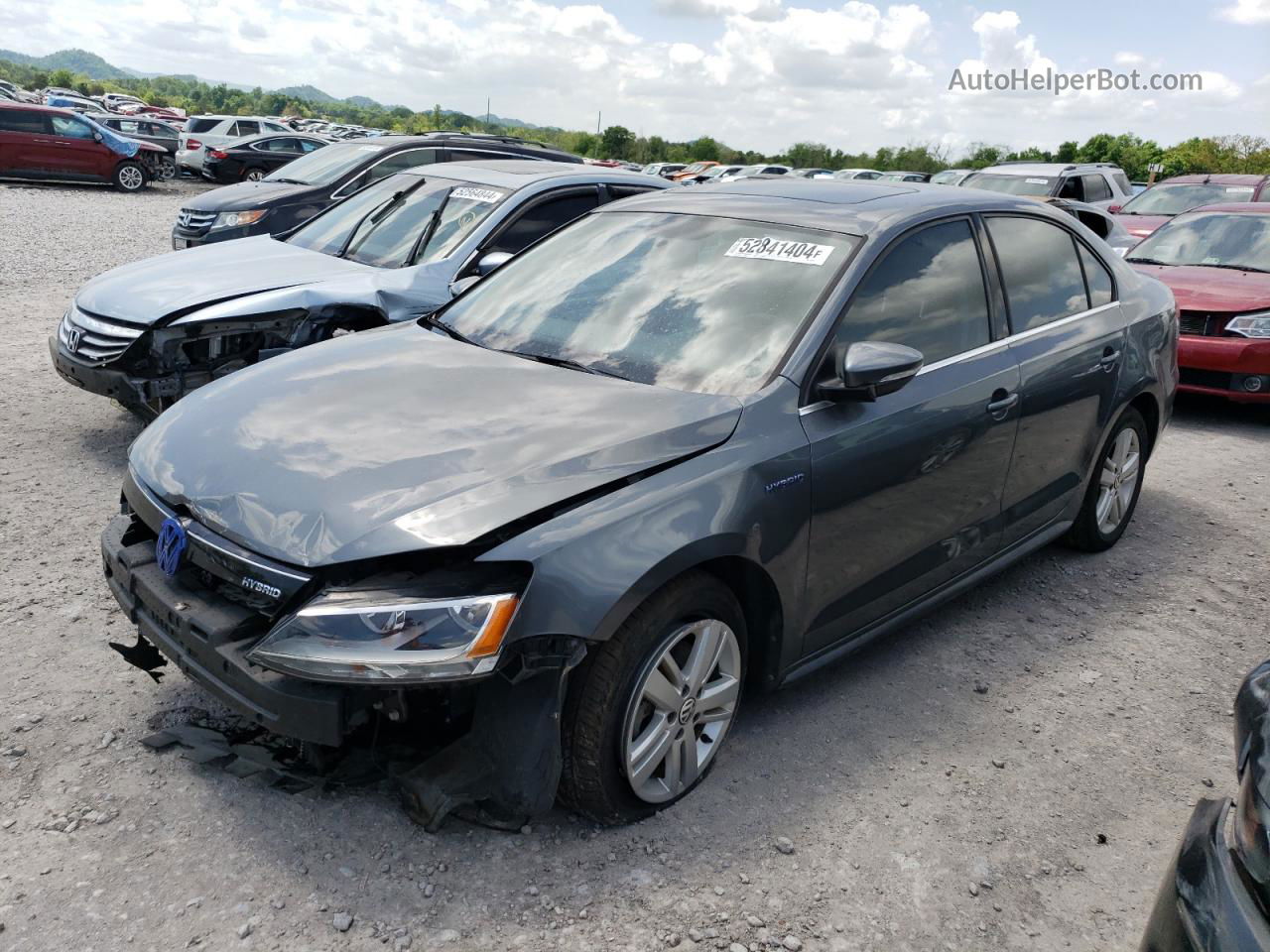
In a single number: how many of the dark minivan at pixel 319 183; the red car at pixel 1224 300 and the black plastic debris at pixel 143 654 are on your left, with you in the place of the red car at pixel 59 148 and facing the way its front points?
0

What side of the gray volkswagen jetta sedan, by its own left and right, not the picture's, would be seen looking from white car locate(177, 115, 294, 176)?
right

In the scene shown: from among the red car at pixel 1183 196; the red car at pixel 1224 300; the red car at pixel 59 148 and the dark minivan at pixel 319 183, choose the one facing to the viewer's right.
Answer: the red car at pixel 59 148

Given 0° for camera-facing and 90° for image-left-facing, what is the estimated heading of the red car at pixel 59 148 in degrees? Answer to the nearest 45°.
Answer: approximately 270°

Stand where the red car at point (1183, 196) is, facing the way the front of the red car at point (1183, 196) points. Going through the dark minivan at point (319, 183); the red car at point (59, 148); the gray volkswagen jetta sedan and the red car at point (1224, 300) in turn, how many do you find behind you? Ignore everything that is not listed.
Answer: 0

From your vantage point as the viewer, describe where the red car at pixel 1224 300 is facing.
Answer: facing the viewer and to the left of the viewer

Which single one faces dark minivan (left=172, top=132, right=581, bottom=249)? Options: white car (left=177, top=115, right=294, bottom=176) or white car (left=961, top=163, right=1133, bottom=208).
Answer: white car (left=961, top=163, right=1133, bottom=208)

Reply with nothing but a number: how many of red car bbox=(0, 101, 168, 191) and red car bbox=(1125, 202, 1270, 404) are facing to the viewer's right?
1

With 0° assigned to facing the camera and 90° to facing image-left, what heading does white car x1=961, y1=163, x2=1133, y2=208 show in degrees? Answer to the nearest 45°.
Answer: approximately 45°

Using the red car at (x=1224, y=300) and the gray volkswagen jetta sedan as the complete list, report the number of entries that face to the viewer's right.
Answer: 0

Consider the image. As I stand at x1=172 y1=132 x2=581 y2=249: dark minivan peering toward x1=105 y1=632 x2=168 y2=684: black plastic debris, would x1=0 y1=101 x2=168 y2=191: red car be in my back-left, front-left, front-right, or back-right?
back-right

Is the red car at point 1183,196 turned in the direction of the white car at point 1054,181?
no

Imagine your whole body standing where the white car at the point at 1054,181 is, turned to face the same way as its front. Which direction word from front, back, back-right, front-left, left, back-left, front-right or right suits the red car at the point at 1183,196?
left

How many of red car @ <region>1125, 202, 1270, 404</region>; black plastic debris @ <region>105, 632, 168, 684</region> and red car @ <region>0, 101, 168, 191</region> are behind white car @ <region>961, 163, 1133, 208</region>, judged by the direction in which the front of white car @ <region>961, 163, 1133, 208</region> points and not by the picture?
0

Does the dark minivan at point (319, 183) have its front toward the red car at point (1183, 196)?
no

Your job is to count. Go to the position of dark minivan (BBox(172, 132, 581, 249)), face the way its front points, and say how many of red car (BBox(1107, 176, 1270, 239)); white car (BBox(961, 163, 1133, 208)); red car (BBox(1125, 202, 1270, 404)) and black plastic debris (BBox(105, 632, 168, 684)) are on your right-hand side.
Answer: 0

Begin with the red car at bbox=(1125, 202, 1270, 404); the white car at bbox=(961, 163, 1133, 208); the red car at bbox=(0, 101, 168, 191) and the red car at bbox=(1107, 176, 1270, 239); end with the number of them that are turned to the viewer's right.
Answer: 1

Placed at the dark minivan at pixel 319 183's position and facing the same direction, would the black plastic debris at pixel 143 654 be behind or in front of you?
in front
